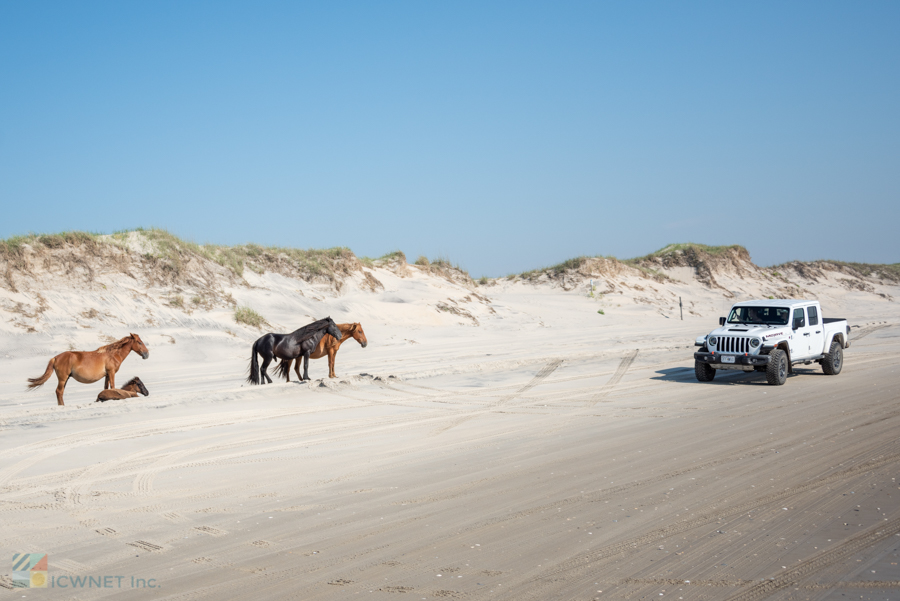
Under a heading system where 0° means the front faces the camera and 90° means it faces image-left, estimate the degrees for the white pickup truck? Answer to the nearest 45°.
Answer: approximately 45°

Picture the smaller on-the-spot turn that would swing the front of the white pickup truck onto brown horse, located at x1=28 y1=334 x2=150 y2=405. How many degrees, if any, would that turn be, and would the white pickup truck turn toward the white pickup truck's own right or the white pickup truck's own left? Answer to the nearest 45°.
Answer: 0° — it already faces it

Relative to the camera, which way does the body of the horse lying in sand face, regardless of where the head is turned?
to the viewer's right

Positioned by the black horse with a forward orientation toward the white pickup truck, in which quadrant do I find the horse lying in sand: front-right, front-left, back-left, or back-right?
back-right

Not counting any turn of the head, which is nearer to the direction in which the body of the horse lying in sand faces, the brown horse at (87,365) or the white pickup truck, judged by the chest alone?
the white pickup truck

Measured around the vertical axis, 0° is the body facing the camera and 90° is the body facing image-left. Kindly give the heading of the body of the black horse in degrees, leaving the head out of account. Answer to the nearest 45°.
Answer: approximately 270°

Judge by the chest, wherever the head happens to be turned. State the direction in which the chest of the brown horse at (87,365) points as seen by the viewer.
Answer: to the viewer's right

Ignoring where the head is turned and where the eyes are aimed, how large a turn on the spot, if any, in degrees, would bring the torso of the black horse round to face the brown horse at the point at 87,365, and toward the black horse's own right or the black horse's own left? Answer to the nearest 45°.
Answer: approximately 135° to the black horse's own right
